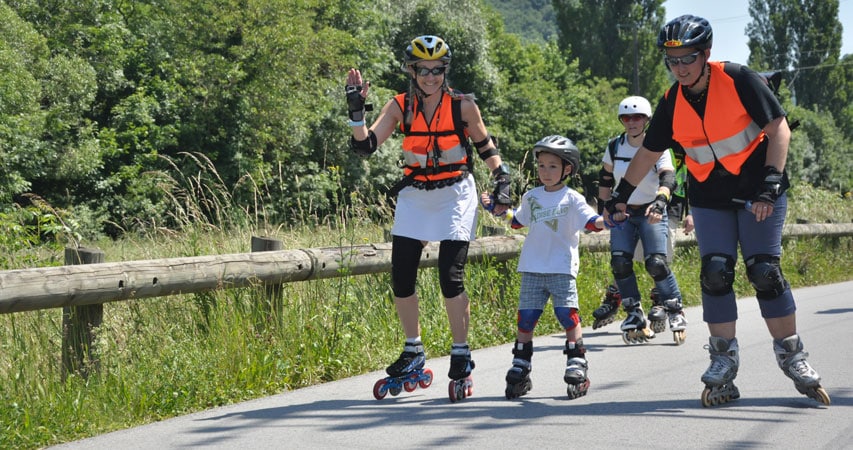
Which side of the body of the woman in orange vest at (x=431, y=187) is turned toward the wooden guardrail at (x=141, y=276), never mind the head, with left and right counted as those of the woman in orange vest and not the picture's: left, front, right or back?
right

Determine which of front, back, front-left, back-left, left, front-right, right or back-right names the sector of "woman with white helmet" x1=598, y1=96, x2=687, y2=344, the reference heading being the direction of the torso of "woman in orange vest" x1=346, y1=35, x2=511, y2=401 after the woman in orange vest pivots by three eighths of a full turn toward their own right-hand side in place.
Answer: right

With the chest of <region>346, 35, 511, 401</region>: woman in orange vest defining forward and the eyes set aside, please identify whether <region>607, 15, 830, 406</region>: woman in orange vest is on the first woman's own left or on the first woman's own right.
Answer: on the first woman's own left

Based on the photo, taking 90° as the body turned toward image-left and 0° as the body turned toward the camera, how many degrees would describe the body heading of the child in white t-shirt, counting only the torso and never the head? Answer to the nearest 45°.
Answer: approximately 0°

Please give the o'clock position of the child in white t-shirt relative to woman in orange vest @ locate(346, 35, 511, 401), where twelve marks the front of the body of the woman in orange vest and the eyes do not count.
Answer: The child in white t-shirt is roughly at 9 o'clock from the woman in orange vest.

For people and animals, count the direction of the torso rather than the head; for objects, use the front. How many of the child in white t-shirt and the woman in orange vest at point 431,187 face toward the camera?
2

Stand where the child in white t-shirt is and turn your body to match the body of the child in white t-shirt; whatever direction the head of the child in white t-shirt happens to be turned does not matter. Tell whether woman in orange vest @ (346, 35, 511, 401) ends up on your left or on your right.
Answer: on your right

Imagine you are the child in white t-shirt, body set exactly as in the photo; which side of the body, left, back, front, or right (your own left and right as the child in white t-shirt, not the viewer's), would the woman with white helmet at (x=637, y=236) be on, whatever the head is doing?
back
